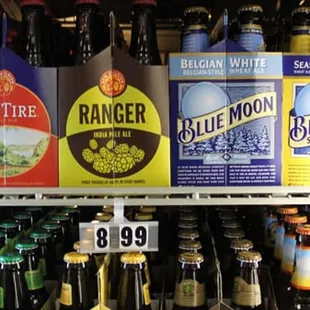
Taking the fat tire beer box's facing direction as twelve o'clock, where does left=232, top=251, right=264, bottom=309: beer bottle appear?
The beer bottle is roughly at 9 o'clock from the fat tire beer box.

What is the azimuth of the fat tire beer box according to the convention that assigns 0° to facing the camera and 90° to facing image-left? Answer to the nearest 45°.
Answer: approximately 0°

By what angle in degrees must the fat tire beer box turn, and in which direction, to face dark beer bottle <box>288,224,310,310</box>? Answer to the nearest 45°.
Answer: approximately 90° to its left

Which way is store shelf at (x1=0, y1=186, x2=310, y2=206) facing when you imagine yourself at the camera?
facing the viewer

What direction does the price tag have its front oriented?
toward the camera
